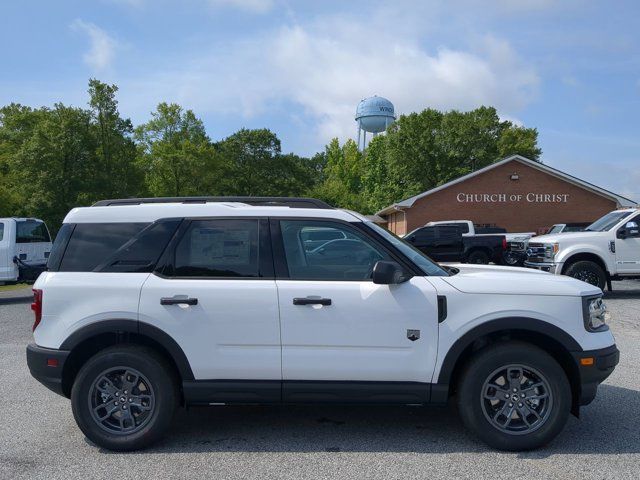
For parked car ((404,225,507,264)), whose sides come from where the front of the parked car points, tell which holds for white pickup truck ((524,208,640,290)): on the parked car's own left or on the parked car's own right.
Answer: on the parked car's own left

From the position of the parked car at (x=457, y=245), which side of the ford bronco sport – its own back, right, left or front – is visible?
left

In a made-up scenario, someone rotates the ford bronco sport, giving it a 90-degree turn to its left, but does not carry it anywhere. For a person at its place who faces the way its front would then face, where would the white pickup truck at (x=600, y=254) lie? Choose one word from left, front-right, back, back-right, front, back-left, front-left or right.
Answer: front-right

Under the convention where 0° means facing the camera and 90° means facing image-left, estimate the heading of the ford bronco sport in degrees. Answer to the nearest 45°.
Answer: approximately 270°

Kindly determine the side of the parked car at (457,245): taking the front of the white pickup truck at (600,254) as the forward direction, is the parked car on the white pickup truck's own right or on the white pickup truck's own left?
on the white pickup truck's own right

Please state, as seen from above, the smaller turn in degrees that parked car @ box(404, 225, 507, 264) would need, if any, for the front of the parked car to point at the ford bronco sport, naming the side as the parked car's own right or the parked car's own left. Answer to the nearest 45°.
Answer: approximately 90° to the parked car's own left

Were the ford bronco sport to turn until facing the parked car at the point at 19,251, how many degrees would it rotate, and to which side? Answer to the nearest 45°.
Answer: approximately 135° to its left

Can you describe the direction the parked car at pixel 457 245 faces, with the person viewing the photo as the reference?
facing to the left of the viewer

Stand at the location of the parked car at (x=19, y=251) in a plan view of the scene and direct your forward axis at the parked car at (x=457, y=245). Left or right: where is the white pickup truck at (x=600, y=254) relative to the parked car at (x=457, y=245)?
right

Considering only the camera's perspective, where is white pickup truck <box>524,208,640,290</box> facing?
facing the viewer and to the left of the viewer
